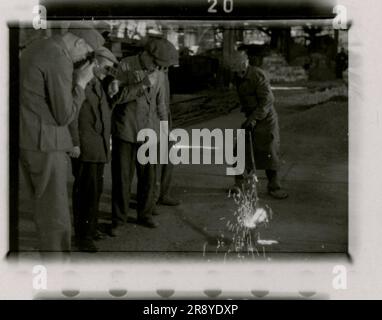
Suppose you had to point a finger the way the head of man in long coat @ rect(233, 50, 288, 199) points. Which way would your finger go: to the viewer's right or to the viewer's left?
to the viewer's left

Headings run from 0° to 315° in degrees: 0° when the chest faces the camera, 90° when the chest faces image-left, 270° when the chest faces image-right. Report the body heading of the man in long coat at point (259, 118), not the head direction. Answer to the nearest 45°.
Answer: approximately 45°
